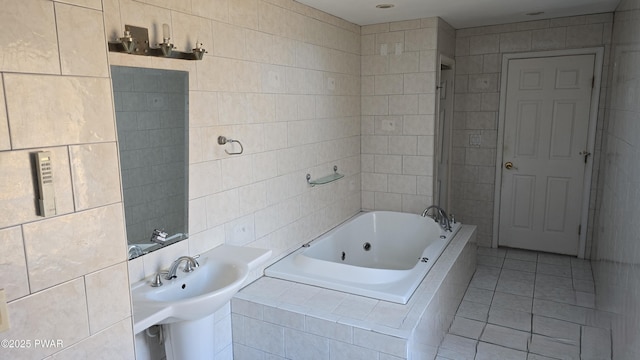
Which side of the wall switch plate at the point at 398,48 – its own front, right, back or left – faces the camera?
front

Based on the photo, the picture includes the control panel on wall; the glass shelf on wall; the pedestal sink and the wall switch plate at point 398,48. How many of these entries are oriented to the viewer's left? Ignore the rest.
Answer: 0

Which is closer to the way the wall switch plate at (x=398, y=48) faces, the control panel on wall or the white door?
the control panel on wall

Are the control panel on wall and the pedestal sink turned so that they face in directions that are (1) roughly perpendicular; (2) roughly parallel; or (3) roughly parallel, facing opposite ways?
roughly parallel

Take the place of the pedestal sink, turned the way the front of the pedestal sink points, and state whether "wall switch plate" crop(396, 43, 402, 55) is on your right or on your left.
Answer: on your left

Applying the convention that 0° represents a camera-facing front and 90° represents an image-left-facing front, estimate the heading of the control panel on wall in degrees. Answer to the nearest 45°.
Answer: approximately 315°

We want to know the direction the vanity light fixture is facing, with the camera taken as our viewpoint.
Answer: facing the viewer and to the right of the viewer

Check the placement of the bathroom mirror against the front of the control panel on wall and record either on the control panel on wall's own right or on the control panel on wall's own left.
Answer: on the control panel on wall's own left

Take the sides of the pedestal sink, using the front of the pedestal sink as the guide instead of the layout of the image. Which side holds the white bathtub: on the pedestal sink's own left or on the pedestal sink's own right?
on the pedestal sink's own left

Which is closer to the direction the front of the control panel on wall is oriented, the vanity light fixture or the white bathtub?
the white bathtub

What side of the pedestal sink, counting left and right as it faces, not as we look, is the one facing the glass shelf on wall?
left

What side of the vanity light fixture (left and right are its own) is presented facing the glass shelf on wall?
left

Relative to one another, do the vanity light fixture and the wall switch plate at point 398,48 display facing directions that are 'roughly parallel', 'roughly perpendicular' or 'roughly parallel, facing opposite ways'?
roughly perpendicular
